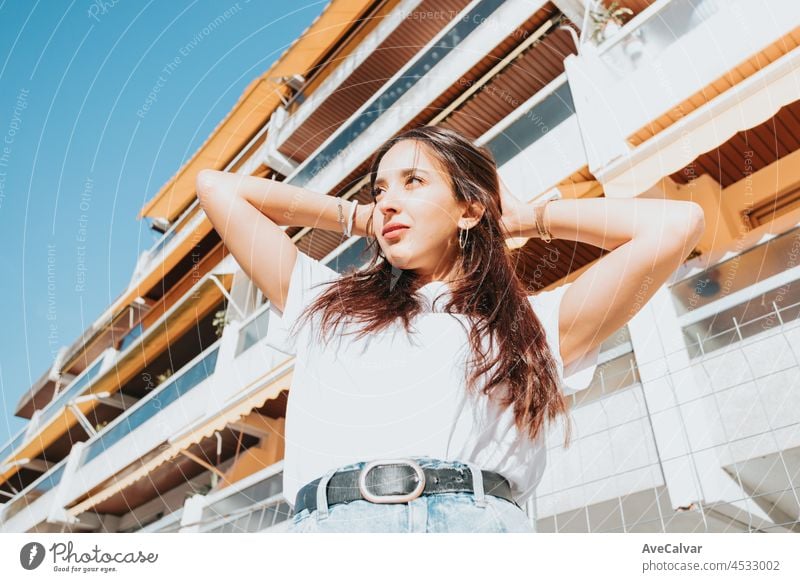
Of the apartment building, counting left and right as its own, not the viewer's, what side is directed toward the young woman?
front

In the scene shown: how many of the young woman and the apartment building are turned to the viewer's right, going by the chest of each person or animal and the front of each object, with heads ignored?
0

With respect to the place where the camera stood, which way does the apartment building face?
facing the viewer and to the left of the viewer

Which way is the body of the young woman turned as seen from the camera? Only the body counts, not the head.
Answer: toward the camera
